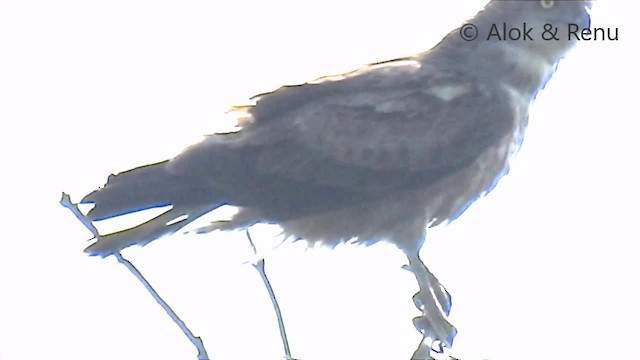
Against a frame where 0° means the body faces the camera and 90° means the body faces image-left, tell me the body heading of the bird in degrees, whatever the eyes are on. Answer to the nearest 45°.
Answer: approximately 270°
